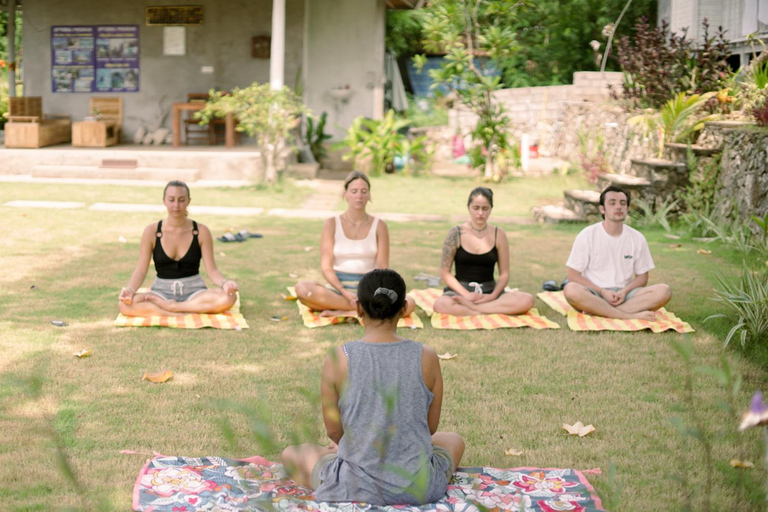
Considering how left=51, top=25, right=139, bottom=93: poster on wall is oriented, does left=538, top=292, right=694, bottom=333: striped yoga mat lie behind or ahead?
ahead

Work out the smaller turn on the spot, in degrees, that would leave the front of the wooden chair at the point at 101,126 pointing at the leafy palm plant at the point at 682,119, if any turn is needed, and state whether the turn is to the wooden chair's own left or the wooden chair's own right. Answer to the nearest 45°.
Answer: approximately 90° to the wooden chair's own left

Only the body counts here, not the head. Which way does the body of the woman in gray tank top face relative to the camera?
away from the camera

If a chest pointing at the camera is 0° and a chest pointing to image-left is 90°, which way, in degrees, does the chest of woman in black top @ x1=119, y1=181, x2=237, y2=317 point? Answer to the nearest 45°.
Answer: approximately 0°

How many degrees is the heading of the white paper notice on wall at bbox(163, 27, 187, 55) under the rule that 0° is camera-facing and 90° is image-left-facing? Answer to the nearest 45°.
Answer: approximately 0°
